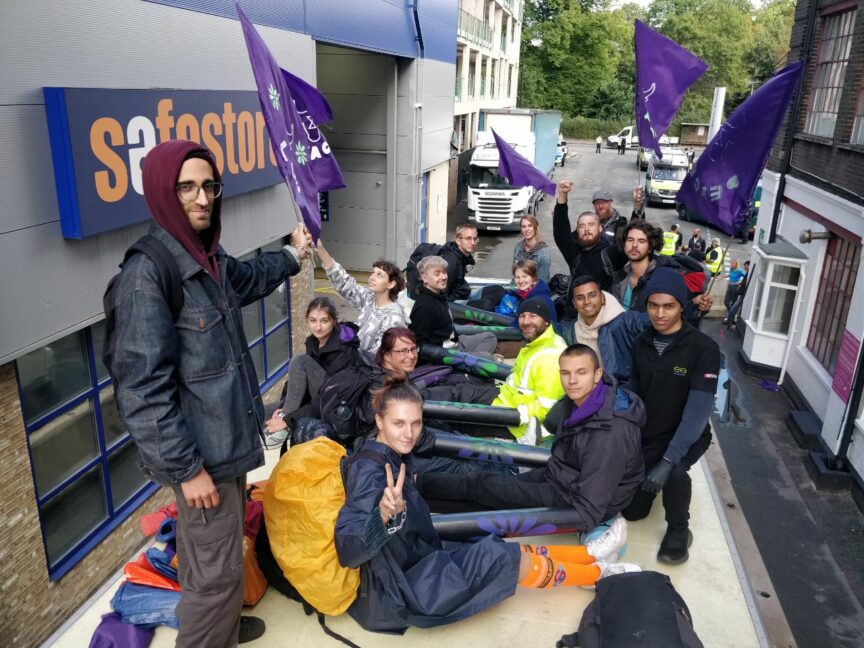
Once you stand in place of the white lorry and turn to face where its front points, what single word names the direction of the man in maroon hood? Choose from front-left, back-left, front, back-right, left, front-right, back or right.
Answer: front

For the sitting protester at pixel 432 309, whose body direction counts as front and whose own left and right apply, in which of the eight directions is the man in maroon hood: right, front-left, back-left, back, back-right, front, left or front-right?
right

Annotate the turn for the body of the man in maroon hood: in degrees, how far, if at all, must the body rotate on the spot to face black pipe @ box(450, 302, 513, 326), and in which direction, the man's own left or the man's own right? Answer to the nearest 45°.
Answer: approximately 90° to the man's own left

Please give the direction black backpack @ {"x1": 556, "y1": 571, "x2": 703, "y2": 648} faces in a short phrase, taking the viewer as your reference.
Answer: facing the viewer

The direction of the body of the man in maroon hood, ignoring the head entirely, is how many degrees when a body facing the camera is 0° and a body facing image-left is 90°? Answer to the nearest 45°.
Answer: approximately 315°

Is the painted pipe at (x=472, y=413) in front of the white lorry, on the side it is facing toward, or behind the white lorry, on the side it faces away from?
in front

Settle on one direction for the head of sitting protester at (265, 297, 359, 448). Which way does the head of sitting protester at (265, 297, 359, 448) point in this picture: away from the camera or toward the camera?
toward the camera

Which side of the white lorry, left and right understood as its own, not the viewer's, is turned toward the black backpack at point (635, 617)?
front

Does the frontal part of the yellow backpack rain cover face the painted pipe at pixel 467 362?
no

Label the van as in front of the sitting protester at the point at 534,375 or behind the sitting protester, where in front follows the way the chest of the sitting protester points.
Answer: behind

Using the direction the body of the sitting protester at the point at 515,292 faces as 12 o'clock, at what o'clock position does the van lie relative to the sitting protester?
The van is roughly at 5 o'clock from the sitting protester.

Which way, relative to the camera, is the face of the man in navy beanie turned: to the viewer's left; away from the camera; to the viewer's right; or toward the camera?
toward the camera

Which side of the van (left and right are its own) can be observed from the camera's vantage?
front
